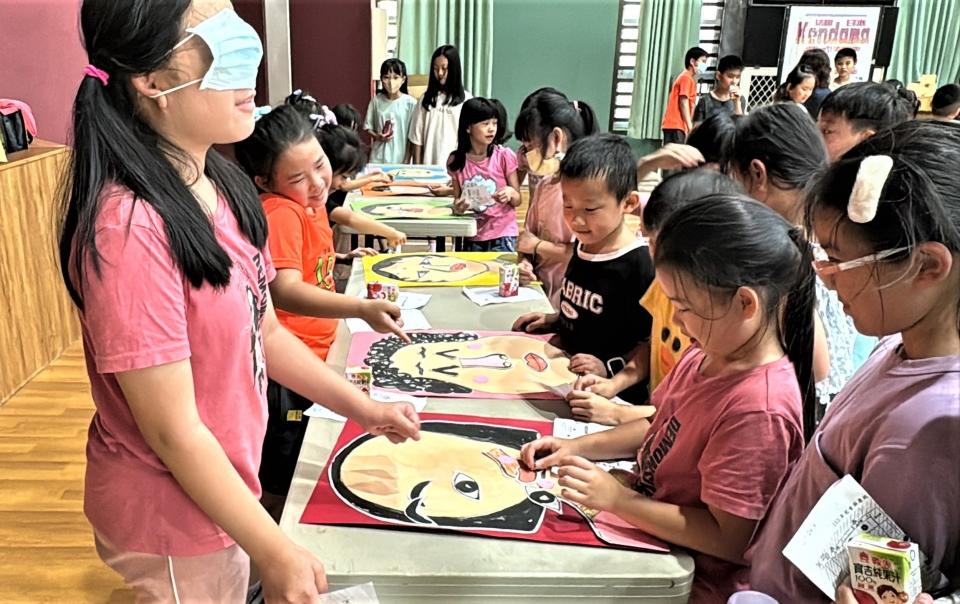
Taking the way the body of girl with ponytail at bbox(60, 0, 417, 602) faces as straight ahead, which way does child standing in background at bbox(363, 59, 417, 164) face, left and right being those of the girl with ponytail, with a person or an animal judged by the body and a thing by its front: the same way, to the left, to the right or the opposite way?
to the right

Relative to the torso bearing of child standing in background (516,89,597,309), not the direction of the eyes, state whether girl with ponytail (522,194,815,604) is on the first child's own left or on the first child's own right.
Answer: on the first child's own left

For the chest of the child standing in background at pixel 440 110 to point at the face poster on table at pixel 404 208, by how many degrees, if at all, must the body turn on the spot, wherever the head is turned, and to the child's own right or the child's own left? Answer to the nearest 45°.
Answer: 0° — they already face it

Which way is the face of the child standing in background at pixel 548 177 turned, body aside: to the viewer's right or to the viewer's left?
to the viewer's left

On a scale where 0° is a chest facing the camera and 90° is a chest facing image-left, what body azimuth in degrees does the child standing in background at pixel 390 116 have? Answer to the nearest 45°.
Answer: approximately 0°

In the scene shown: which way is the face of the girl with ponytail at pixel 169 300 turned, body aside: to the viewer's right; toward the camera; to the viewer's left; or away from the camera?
to the viewer's right

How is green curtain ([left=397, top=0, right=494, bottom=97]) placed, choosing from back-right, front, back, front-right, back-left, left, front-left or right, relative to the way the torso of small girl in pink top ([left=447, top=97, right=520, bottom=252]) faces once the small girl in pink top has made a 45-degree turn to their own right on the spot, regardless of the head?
back-right

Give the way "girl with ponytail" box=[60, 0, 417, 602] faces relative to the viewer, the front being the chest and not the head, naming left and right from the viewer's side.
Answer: facing to the right of the viewer

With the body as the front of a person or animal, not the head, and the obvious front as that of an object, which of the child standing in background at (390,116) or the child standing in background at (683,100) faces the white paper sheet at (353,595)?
the child standing in background at (390,116)

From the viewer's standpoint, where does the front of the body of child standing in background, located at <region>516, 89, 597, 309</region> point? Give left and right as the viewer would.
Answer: facing to the left of the viewer

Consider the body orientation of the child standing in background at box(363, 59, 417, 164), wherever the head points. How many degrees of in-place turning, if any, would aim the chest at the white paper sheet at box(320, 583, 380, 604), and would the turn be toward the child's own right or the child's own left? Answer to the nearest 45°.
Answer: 0° — they already face it

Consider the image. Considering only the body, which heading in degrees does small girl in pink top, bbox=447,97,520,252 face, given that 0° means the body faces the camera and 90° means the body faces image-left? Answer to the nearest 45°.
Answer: approximately 0°
